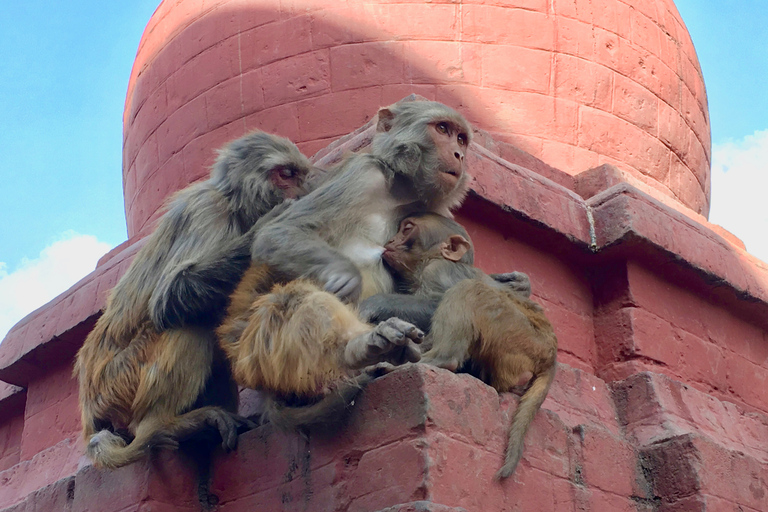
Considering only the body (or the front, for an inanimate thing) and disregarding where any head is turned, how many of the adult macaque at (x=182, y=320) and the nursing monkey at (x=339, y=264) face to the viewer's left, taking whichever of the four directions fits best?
0

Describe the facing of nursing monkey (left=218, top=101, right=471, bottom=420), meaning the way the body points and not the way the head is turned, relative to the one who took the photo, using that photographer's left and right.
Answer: facing the viewer and to the right of the viewer

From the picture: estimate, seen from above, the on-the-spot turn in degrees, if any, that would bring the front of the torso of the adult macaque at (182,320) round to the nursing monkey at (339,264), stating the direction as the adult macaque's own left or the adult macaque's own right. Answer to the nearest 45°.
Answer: approximately 45° to the adult macaque's own right

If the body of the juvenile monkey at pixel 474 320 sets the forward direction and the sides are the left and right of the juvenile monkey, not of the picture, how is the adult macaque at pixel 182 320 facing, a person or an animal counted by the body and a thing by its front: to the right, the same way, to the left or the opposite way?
the opposite way

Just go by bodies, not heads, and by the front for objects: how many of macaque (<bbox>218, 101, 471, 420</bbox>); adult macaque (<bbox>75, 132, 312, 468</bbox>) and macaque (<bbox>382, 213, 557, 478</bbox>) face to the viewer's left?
1

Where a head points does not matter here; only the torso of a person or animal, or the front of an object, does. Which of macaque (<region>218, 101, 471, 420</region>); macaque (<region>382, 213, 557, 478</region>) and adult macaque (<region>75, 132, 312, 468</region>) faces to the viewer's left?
macaque (<region>382, 213, 557, 478</region>)

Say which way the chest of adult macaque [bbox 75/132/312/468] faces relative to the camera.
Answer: to the viewer's right

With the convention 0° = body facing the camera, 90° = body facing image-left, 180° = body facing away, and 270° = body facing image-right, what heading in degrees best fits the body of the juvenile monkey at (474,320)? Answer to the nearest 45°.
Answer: approximately 90°

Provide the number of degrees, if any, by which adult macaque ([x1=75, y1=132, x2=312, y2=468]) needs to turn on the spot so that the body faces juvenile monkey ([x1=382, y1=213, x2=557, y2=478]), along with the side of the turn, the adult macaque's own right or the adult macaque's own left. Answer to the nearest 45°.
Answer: approximately 45° to the adult macaque's own right

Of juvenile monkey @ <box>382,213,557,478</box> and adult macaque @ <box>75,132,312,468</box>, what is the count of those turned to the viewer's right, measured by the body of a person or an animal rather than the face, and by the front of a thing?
1
